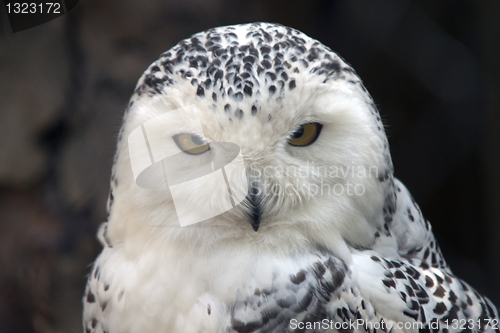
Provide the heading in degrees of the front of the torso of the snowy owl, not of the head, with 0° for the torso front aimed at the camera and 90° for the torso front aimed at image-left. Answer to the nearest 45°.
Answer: approximately 45°

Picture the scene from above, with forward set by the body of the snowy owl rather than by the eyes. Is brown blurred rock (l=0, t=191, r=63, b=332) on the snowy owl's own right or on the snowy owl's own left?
on the snowy owl's own right
